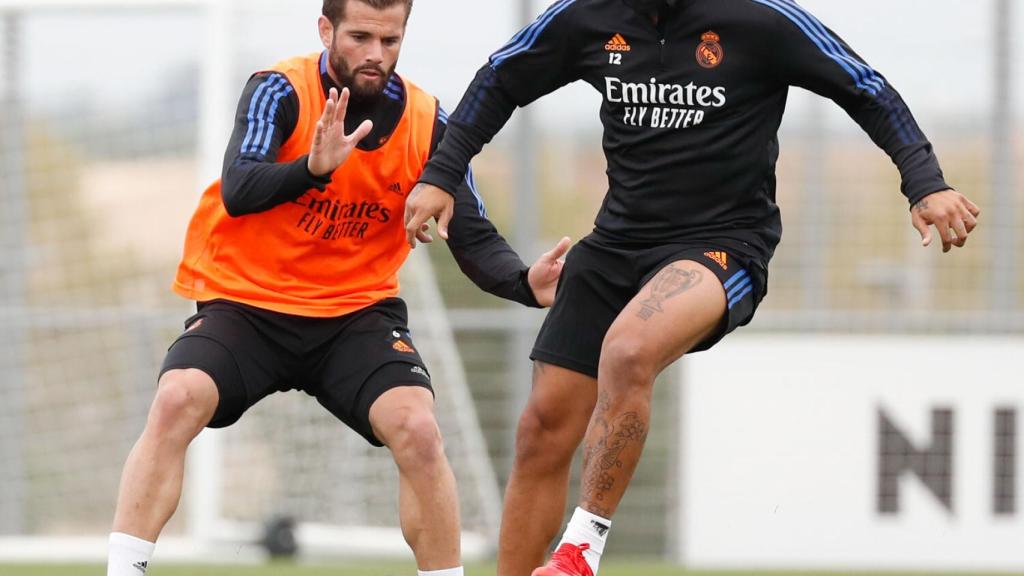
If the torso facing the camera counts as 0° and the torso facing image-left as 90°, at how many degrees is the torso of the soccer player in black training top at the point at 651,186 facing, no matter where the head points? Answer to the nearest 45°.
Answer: approximately 0°

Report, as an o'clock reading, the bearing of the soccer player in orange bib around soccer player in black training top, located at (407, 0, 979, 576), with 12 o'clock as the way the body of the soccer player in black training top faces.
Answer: The soccer player in orange bib is roughly at 3 o'clock from the soccer player in black training top.
